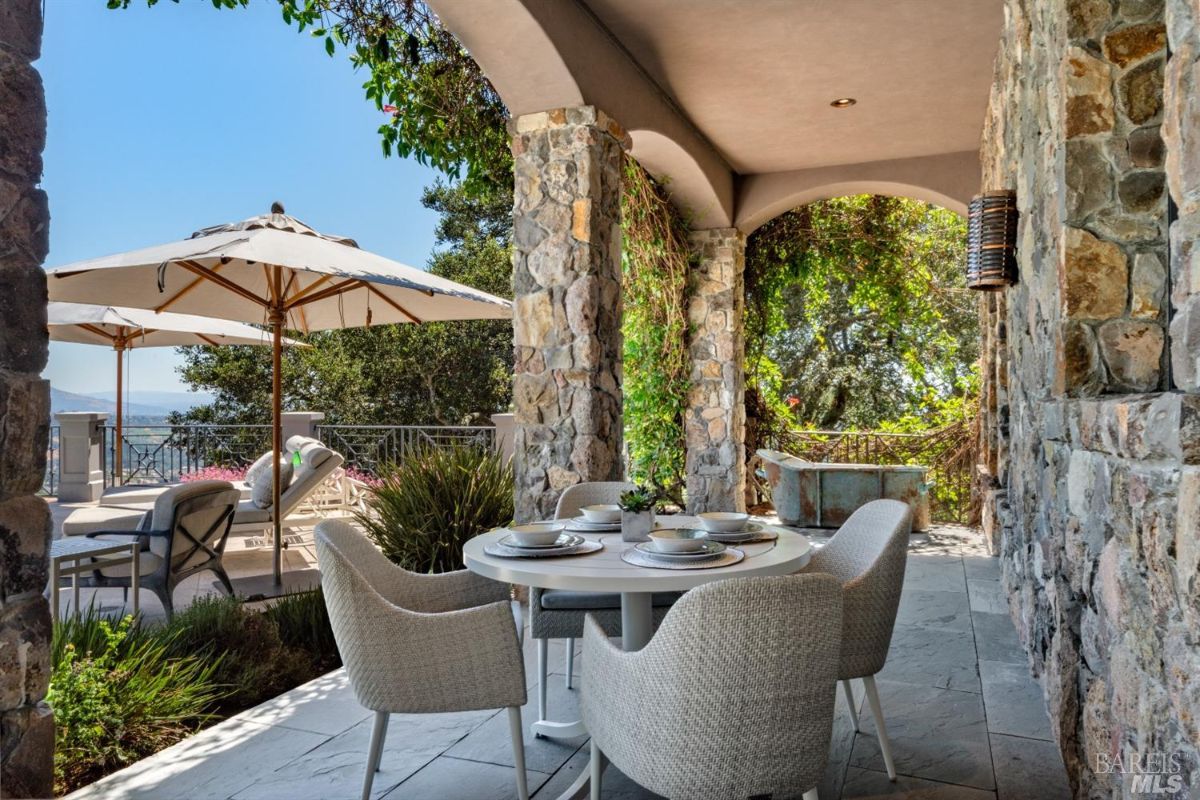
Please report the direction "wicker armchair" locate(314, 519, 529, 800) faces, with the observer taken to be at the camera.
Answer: facing to the right of the viewer

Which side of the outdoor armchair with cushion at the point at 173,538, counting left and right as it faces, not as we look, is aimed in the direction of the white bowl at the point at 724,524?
back

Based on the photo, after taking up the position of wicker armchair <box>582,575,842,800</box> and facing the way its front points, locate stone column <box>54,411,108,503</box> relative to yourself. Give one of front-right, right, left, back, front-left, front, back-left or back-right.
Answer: front

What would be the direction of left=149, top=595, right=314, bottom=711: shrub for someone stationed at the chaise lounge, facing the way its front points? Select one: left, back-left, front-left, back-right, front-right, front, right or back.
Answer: left

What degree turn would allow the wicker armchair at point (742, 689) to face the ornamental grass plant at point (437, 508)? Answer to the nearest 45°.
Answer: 0° — it already faces it

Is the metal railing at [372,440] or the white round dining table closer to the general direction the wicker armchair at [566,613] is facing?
the white round dining table

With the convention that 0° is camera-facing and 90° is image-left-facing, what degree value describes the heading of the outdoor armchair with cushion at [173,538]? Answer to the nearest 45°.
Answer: approximately 135°

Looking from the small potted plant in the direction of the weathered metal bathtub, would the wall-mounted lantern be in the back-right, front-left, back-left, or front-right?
front-right

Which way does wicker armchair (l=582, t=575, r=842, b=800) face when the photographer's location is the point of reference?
facing away from the viewer and to the left of the viewer

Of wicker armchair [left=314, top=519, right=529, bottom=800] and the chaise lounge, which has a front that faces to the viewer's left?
the chaise lounge

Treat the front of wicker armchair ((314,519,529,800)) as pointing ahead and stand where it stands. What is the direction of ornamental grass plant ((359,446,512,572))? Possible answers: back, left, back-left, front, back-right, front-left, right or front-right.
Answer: left

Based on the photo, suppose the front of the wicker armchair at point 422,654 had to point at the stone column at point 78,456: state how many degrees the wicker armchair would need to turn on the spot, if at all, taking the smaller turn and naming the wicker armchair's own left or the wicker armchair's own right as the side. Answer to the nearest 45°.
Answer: approximately 135° to the wicker armchair's own left

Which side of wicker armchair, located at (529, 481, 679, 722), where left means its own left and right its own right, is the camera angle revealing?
front

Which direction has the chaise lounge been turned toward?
to the viewer's left
